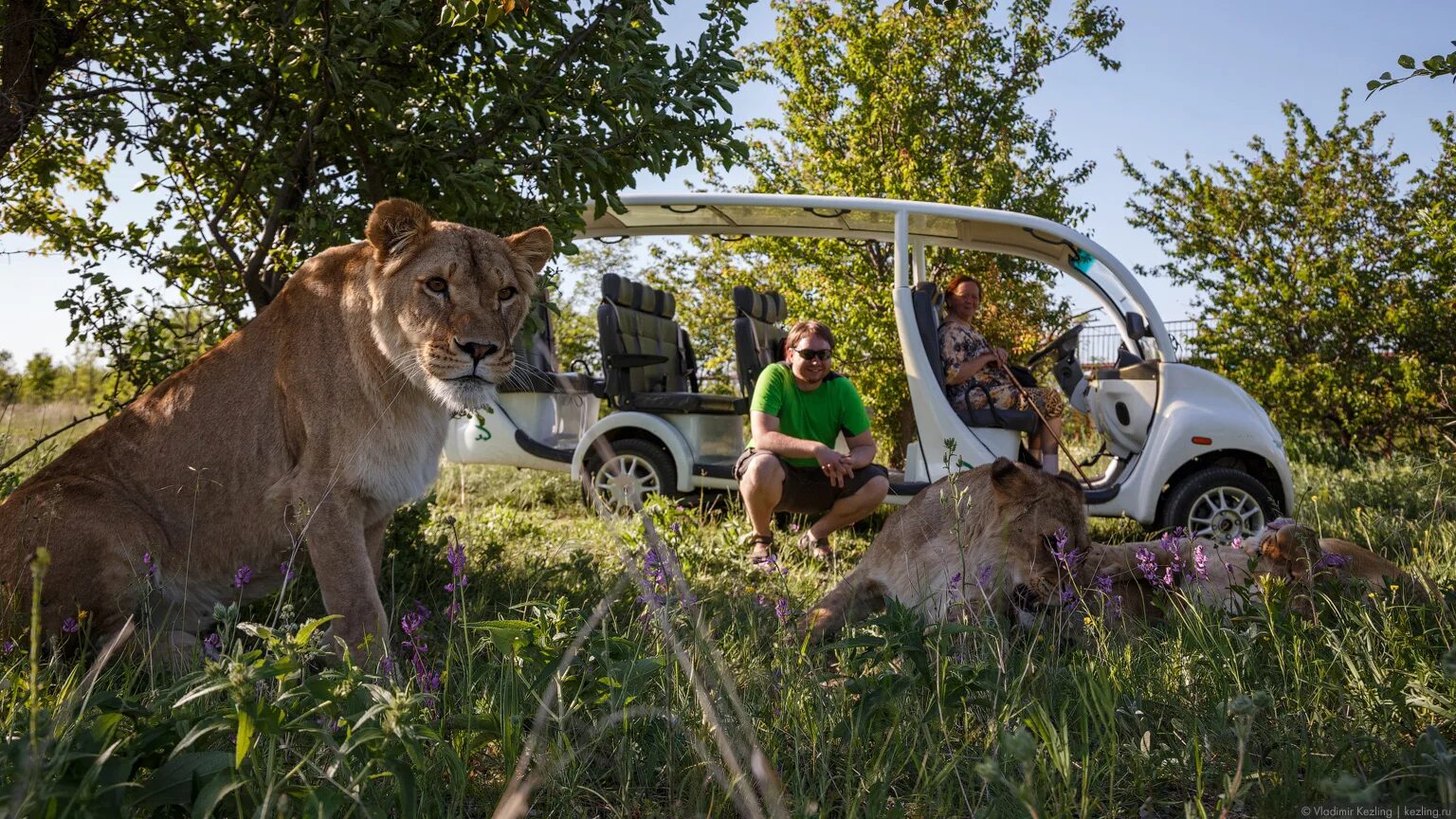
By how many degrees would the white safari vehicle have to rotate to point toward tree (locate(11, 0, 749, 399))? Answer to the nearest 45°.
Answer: approximately 135° to its right

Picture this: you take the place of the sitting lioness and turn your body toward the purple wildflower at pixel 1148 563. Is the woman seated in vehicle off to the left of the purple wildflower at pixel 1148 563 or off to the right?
left

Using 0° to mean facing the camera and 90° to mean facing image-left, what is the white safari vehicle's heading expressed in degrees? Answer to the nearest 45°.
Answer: approximately 270°

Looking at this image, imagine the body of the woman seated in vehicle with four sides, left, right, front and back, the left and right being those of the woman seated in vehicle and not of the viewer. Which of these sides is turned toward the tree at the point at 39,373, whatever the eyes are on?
back

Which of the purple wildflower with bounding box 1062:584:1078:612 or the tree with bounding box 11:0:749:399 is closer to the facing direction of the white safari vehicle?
the purple wildflower

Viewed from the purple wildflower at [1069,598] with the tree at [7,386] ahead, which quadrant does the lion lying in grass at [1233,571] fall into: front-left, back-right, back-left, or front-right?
back-right

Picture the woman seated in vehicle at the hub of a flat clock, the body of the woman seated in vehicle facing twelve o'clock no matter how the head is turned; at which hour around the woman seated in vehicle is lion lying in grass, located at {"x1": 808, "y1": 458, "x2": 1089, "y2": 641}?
The lion lying in grass is roughly at 3 o'clock from the woman seated in vehicle.

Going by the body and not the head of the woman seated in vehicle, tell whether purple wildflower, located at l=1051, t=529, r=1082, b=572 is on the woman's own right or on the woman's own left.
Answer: on the woman's own right

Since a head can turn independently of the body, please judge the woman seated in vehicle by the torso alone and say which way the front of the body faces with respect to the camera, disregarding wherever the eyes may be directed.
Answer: to the viewer's right
